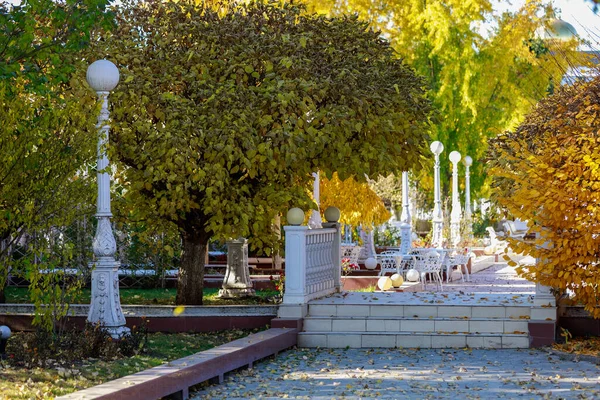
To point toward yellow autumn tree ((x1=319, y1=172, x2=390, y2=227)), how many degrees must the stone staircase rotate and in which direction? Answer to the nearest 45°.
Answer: approximately 180°

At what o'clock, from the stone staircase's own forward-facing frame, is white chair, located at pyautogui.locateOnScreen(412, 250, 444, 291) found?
The white chair is roughly at 6 o'clock from the stone staircase.

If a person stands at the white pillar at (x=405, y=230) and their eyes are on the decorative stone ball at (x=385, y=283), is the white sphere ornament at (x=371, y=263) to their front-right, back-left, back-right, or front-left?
front-right

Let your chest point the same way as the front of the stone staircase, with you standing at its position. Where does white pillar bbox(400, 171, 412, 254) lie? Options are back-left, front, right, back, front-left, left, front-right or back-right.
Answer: back

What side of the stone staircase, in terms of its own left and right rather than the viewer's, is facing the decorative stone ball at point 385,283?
back

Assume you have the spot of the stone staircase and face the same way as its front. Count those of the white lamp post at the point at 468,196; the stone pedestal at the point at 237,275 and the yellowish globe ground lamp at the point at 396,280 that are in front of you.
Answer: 0

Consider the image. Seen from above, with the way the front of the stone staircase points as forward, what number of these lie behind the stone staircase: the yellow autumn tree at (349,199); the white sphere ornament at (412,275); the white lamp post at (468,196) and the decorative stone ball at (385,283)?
4

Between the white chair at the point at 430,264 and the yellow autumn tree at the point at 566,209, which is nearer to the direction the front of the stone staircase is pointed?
the yellow autumn tree

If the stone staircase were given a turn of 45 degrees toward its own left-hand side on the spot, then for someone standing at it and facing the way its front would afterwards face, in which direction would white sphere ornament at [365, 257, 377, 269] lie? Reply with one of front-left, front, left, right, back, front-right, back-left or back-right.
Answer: back-left

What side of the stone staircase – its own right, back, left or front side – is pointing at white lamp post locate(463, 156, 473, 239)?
back

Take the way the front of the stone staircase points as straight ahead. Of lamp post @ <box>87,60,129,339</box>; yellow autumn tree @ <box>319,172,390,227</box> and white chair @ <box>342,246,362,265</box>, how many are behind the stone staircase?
2

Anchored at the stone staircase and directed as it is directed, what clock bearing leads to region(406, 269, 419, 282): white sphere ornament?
The white sphere ornament is roughly at 6 o'clock from the stone staircase.

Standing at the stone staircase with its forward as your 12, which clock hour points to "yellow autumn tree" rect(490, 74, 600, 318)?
The yellow autumn tree is roughly at 10 o'clock from the stone staircase.

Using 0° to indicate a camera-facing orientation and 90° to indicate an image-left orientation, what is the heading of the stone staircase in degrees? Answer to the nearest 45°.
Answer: approximately 0°

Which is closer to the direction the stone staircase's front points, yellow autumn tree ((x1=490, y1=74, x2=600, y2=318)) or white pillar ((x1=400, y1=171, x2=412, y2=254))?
the yellow autumn tree

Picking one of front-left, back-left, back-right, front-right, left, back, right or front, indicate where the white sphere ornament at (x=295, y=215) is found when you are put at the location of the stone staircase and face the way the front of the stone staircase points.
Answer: right

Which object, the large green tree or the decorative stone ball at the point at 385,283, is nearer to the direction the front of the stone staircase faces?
the large green tree

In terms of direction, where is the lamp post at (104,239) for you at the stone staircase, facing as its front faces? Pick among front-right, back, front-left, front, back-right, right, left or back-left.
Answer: front-right
